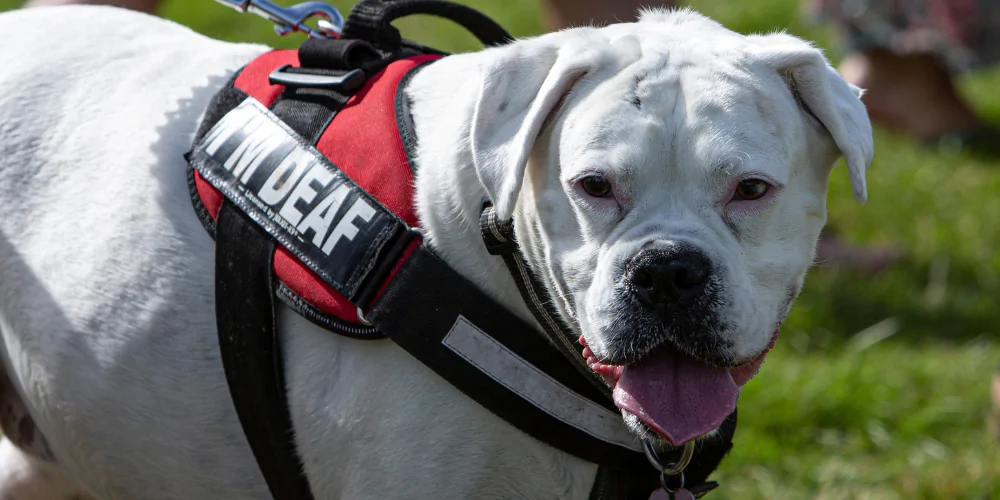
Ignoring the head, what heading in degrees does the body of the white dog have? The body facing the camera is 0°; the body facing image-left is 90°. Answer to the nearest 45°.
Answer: approximately 270°
